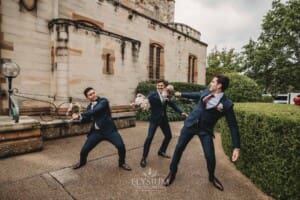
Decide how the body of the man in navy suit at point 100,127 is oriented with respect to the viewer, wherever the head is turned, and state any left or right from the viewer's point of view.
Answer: facing the viewer and to the left of the viewer

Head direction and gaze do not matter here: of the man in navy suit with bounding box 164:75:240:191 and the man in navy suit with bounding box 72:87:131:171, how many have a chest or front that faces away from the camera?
0

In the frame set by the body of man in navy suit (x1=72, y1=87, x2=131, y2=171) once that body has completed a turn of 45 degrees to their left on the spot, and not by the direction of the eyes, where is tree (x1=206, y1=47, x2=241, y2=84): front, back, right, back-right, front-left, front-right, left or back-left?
back-left

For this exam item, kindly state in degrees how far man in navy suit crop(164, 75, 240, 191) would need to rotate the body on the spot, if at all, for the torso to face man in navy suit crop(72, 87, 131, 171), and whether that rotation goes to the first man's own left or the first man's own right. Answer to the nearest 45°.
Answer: approximately 90° to the first man's own right

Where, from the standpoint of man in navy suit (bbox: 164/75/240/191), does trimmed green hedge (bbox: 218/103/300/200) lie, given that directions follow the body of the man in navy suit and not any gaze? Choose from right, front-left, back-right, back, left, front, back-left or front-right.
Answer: left

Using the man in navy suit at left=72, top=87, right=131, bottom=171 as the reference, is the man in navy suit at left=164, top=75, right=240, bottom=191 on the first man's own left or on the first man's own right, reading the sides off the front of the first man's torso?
on the first man's own left

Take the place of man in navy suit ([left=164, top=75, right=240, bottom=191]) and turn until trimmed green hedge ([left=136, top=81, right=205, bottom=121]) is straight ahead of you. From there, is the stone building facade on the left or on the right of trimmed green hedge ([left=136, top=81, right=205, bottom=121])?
left
